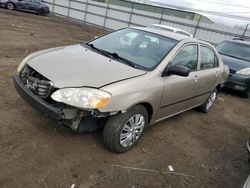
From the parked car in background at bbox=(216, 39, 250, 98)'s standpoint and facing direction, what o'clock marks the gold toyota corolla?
The gold toyota corolla is roughly at 11 o'clock from the parked car in background.

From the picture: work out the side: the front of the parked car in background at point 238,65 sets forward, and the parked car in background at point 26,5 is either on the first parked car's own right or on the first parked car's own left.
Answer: on the first parked car's own right

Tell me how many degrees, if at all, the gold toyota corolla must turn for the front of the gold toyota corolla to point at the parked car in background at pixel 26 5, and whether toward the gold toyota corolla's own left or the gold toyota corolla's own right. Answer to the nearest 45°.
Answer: approximately 90° to the gold toyota corolla's own right

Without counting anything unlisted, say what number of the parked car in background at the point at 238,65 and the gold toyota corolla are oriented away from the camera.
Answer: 0

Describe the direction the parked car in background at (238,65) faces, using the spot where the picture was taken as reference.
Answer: facing the viewer and to the left of the viewer

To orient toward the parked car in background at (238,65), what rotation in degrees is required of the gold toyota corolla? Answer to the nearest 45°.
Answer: approximately 180°
